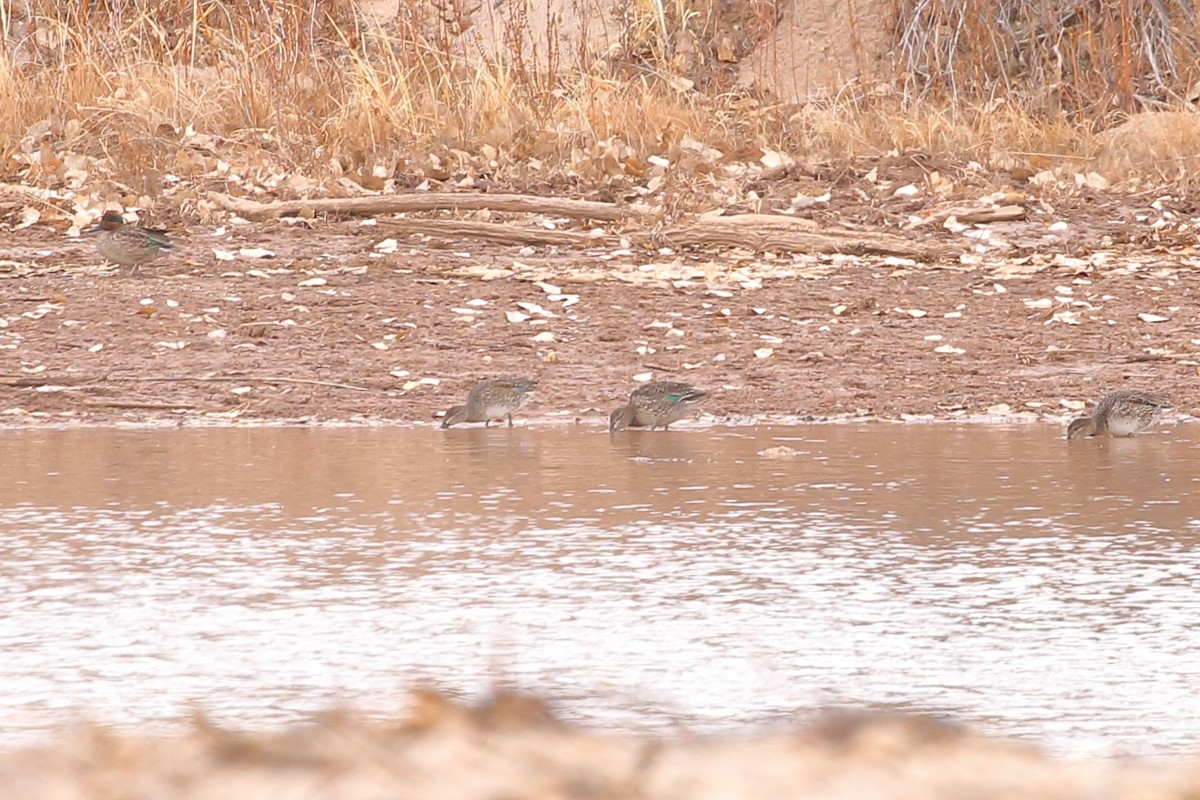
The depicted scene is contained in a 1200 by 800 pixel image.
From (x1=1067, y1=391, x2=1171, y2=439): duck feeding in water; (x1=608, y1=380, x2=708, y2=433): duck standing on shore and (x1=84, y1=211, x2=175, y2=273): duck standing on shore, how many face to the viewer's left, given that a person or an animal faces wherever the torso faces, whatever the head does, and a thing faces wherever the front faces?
3

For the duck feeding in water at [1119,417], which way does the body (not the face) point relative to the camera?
to the viewer's left

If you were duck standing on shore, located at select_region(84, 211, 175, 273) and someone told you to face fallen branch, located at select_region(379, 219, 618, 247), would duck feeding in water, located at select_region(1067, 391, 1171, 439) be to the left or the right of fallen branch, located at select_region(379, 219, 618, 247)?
right

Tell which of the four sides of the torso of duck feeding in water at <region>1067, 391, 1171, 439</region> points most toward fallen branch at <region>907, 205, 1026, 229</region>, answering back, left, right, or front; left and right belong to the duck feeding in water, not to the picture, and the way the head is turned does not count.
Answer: right

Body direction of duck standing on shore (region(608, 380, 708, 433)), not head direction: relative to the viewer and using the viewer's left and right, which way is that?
facing to the left of the viewer

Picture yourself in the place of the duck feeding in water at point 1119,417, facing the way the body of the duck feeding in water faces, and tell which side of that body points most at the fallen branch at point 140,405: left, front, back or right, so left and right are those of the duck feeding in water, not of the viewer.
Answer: front

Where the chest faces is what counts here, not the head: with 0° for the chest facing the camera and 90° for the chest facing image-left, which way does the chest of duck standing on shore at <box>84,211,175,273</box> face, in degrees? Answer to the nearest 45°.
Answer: approximately 90°

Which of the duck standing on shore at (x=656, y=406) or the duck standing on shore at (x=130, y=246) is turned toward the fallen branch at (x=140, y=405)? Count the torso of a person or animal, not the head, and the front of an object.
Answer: the duck standing on shore at (x=656, y=406)

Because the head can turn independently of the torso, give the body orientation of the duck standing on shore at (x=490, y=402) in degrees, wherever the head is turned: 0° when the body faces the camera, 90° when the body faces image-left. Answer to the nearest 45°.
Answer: approximately 90°

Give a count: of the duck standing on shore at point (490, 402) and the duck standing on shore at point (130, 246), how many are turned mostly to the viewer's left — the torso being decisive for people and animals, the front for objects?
2

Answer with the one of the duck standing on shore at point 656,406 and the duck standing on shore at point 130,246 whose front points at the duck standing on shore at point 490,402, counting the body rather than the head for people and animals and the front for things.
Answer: the duck standing on shore at point 656,406
